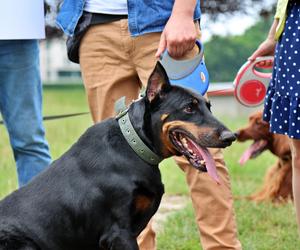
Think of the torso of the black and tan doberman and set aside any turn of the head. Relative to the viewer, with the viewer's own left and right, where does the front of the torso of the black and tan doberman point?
facing to the right of the viewer

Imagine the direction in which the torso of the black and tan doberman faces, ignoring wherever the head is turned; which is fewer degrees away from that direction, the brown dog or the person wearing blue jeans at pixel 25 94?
the brown dog

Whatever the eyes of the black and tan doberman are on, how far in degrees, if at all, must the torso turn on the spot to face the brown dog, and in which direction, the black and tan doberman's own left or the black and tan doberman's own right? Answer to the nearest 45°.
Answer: approximately 45° to the black and tan doberman's own left

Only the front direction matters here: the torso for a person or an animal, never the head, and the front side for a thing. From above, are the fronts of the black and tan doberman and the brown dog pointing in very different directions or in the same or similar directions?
very different directions

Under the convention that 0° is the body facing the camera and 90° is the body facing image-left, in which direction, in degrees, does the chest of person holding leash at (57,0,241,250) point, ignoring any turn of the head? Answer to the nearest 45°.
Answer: approximately 0°

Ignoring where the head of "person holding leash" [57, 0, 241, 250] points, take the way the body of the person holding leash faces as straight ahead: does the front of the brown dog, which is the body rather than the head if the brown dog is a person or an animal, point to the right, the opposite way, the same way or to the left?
to the right

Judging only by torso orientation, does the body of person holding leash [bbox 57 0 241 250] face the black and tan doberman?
yes

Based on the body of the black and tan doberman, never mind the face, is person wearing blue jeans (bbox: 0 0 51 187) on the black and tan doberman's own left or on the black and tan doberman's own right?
on the black and tan doberman's own left

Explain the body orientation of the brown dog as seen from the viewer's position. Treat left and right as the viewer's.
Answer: facing to the left of the viewer

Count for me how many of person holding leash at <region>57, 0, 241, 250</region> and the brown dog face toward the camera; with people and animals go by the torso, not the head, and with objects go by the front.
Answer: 1
